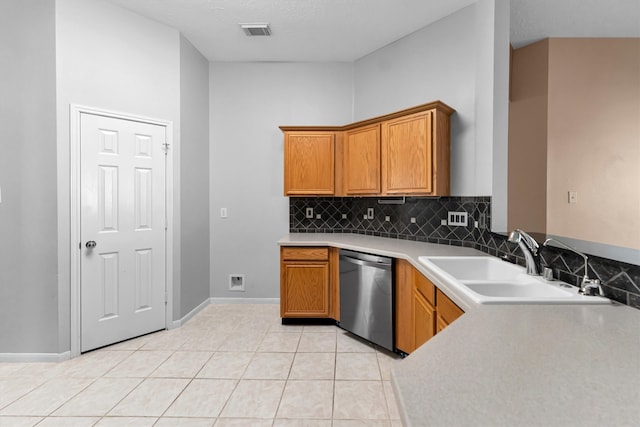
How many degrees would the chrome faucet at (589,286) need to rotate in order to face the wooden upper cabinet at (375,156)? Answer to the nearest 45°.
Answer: approximately 45° to its right

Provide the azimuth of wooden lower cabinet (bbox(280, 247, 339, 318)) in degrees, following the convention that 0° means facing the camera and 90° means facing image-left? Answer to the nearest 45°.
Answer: approximately 0°

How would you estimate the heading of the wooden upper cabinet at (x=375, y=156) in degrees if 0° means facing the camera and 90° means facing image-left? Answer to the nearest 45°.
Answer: approximately 45°

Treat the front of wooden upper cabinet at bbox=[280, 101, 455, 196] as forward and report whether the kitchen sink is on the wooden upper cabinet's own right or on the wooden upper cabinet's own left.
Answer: on the wooden upper cabinet's own left

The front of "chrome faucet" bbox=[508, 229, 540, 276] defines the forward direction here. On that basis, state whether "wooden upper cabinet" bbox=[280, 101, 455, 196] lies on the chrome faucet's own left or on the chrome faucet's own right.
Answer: on the chrome faucet's own right

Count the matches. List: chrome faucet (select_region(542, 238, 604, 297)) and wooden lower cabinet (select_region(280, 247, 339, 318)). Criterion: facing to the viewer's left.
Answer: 1

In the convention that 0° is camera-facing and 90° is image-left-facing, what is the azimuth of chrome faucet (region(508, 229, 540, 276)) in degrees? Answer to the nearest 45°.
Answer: approximately 45°

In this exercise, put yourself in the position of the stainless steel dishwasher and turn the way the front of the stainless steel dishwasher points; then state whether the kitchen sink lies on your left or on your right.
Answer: on your left

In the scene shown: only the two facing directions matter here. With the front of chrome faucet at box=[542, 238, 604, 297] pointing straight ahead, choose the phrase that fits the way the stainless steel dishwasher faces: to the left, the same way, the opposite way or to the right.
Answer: to the left

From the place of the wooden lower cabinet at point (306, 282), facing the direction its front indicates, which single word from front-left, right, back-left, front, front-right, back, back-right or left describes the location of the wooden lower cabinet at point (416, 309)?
front-left

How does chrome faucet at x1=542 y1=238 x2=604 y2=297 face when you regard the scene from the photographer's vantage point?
facing to the left of the viewer

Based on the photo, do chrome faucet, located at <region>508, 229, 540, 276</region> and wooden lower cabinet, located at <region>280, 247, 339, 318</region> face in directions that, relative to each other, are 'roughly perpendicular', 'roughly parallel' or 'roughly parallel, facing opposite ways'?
roughly perpendicular

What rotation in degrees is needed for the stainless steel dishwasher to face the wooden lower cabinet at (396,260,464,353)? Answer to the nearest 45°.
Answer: approximately 90° to its left
